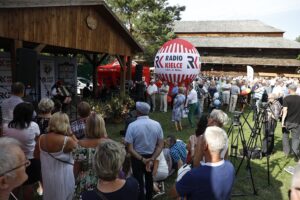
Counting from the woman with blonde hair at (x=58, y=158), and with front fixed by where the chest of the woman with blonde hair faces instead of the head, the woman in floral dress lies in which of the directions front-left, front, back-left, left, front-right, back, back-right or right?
front-right

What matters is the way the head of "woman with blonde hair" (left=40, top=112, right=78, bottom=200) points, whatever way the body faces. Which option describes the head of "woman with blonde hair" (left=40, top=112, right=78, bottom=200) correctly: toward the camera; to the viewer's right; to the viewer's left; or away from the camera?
away from the camera

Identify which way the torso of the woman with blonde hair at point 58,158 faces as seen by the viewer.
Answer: away from the camera

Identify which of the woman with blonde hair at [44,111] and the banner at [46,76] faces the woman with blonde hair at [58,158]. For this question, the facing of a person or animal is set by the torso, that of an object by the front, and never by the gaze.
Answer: the banner

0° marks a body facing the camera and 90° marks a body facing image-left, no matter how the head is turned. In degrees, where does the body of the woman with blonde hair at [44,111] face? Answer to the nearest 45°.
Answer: approximately 180°

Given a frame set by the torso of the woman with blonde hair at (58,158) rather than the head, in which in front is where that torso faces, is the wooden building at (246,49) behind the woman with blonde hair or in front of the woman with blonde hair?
in front

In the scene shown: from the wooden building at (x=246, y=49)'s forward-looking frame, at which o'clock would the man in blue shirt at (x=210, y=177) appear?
The man in blue shirt is roughly at 12 o'clock from the wooden building.

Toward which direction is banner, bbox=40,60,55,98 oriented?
toward the camera

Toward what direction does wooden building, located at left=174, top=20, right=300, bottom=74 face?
toward the camera

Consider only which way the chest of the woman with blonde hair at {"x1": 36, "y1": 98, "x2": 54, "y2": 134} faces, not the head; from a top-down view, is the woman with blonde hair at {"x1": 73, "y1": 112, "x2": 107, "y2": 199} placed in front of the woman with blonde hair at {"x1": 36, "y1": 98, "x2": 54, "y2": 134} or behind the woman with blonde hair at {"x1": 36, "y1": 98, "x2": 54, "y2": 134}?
behind

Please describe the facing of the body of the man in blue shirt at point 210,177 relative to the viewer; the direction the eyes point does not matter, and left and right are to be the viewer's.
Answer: facing away from the viewer and to the left of the viewer

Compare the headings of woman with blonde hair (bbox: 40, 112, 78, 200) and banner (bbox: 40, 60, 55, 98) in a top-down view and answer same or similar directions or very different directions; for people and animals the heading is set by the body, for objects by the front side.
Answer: very different directions

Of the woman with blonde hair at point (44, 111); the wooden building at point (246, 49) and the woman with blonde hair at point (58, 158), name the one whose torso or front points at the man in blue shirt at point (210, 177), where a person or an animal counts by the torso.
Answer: the wooden building

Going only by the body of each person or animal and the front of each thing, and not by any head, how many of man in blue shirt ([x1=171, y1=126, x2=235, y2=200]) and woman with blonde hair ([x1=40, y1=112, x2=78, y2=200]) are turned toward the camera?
0

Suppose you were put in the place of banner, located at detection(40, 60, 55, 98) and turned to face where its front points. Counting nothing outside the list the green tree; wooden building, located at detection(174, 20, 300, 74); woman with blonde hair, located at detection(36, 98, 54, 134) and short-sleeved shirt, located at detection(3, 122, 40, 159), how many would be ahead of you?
2
